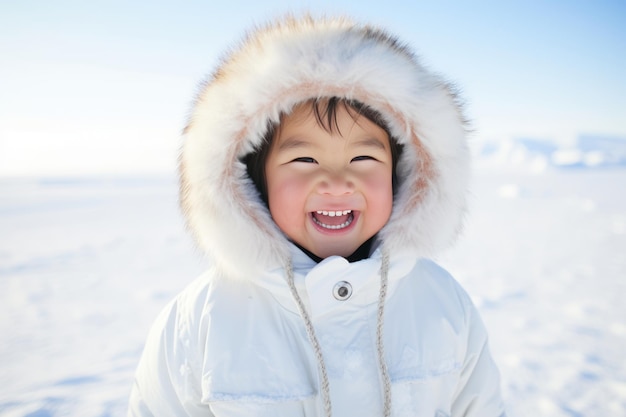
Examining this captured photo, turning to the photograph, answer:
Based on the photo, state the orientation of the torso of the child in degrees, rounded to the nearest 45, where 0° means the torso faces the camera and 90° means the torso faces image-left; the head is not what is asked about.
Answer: approximately 0°
